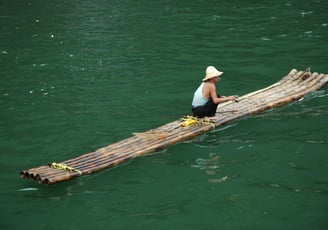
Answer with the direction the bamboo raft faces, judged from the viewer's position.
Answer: facing away from the viewer and to the right of the viewer
